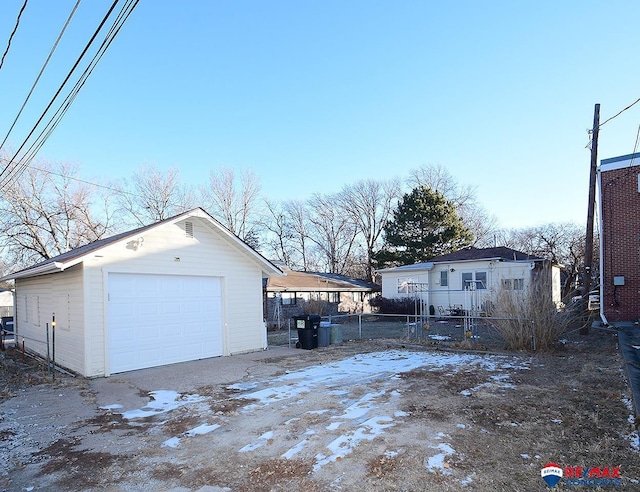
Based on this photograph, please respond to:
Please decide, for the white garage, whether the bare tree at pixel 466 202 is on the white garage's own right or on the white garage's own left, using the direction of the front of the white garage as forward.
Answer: on the white garage's own left

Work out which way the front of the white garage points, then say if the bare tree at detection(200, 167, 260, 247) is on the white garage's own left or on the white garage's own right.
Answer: on the white garage's own left

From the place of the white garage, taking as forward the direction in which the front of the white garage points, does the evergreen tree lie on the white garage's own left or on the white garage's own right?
on the white garage's own left

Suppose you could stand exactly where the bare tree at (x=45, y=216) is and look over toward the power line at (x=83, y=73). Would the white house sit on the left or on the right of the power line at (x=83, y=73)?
left

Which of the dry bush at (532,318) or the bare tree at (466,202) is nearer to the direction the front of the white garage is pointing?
the dry bush

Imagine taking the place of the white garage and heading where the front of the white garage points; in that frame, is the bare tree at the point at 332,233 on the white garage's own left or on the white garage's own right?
on the white garage's own left

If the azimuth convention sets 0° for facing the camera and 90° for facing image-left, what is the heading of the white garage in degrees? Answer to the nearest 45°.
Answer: approximately 315°

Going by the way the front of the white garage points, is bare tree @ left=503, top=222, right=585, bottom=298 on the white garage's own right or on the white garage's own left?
on the white garage's own left
